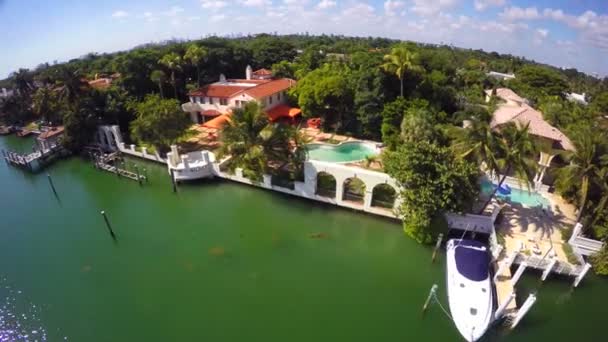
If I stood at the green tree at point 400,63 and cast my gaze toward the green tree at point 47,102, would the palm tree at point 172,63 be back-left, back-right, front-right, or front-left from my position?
front-right

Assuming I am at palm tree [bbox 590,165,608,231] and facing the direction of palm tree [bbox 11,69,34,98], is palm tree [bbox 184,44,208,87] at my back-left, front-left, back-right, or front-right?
front-right

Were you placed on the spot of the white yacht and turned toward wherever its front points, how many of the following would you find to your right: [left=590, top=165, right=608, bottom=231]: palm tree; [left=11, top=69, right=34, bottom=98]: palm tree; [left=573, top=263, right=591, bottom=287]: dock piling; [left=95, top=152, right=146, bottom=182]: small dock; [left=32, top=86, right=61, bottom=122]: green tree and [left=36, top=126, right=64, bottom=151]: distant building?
4

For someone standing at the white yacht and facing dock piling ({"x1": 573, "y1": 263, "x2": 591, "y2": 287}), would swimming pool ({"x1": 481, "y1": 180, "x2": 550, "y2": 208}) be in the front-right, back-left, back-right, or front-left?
front-left

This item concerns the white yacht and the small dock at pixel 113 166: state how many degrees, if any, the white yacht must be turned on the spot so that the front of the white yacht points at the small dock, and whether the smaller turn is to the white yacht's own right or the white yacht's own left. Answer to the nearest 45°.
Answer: approximately 90° to the white yacht's own right

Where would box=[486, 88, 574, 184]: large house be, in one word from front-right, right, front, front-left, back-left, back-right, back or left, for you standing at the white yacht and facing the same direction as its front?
back

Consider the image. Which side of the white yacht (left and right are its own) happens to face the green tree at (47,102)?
right

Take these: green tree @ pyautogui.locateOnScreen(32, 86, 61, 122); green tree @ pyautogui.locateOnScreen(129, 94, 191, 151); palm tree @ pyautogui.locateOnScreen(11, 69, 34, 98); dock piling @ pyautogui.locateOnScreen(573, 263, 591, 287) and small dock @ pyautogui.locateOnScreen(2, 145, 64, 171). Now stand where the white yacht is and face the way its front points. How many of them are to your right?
4

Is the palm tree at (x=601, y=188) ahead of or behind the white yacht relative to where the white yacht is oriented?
behind

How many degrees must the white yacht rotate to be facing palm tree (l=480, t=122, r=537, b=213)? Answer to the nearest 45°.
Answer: approximately 180°

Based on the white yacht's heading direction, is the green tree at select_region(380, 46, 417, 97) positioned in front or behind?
behind

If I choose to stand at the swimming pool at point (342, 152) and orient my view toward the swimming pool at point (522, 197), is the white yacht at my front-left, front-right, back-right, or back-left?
front-right

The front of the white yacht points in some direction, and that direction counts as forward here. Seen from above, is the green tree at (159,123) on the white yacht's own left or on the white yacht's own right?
on the white yacht's own right

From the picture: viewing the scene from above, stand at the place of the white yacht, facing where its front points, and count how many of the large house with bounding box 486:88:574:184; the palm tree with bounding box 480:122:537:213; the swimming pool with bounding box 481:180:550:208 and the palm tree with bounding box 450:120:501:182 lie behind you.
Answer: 4

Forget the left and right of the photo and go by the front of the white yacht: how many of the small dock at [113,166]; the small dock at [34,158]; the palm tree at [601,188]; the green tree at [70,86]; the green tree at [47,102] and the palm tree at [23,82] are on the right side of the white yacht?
5

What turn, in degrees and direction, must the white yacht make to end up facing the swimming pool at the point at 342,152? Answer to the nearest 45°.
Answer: approximately 135° to its right

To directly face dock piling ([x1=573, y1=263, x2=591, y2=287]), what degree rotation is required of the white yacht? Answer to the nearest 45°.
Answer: approximately 135° to its left

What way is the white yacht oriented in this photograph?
toward the camera

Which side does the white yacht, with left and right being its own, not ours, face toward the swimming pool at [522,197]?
back

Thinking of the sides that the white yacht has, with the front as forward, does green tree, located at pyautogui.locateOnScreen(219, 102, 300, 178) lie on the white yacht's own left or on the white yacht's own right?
on the white yacht's own right
